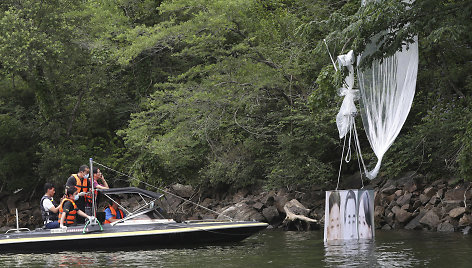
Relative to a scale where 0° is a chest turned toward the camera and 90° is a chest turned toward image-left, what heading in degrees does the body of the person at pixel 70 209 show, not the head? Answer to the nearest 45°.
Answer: approximately 270°

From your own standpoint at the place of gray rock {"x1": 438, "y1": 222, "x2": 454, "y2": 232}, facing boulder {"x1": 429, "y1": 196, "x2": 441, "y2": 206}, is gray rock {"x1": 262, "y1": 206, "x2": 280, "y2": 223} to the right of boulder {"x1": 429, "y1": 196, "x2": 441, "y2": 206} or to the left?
left

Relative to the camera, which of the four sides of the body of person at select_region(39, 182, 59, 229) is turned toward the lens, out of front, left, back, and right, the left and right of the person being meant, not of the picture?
right

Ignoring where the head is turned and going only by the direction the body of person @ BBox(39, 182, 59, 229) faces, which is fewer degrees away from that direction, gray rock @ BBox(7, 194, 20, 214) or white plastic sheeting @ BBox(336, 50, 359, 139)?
the white plastic sheeting

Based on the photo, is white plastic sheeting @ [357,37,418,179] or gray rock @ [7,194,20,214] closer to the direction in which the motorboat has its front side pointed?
the white plastic sheeting

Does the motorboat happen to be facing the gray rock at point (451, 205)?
yes

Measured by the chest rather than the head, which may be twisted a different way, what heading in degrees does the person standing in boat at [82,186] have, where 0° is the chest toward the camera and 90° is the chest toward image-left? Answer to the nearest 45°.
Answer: approximately 315°

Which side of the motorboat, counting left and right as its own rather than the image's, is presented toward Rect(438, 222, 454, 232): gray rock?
front

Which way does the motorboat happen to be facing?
to the viewer's right
